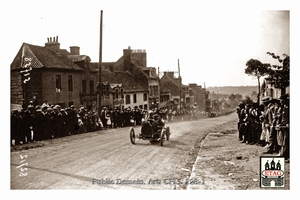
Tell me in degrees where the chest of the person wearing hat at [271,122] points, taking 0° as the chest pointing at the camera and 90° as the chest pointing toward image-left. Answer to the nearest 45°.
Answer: approximately 90°

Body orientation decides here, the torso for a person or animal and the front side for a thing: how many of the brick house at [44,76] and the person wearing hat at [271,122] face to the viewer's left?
1

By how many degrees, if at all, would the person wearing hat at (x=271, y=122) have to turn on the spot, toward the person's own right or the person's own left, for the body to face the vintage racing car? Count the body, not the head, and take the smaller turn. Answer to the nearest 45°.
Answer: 0° — they already face it

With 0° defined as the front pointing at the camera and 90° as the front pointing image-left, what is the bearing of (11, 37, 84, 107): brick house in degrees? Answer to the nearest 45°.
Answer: approximately 315°

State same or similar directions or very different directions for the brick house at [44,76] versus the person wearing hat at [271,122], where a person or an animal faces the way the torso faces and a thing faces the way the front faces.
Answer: very different directions

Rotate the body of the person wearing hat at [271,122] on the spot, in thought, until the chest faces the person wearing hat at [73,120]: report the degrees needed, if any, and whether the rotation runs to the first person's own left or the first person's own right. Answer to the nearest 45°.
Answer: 0° — they already face them

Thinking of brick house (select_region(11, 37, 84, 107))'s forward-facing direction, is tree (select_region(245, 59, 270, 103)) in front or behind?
in front
